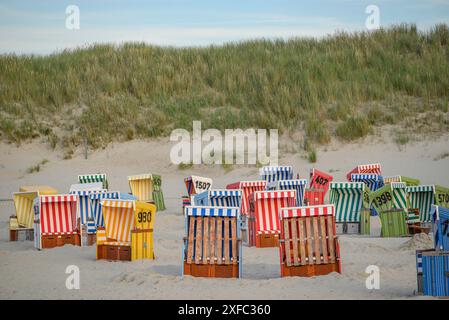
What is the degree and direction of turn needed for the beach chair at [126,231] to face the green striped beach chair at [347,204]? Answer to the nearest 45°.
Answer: approximately 180°

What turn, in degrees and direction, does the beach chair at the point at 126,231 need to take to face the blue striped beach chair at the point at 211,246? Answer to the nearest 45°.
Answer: approximately 90° to its left

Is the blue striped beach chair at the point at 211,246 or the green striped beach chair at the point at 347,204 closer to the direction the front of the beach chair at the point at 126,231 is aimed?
the blue striped beach chair

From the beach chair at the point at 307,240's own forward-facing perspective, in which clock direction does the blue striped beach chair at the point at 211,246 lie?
The blue striped beach chair is roughly at 3 o'clock from the beach chair.

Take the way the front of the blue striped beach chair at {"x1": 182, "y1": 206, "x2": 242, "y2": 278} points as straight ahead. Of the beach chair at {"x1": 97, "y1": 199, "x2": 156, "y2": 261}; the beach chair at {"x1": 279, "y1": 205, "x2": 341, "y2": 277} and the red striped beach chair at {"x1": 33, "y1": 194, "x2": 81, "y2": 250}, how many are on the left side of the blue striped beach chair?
1

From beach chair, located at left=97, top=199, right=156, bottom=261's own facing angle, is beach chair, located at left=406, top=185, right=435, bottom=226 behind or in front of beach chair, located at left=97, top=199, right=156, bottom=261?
behind

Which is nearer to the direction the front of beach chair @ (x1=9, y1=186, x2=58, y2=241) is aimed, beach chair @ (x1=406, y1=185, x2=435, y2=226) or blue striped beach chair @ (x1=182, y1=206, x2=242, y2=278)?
the blue striped beach chair

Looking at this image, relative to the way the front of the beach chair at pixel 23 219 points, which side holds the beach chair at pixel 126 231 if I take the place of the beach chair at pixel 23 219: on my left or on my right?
on my left

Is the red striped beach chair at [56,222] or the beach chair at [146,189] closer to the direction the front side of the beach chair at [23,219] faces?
the red striped beach chair
